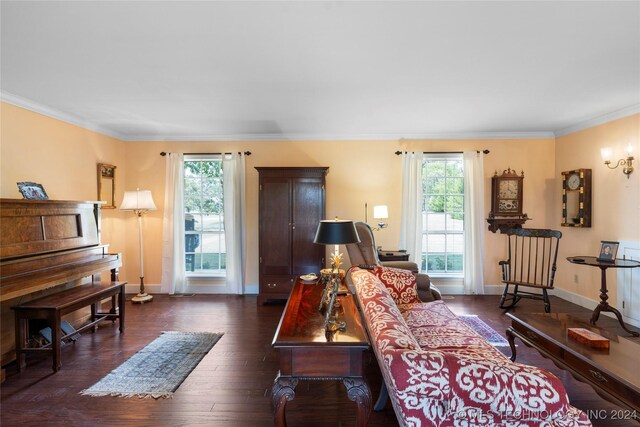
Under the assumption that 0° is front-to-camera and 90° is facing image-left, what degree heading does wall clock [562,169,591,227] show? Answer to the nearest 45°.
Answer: approximately 45°

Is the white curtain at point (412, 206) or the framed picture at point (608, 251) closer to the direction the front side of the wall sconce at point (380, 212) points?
the framed picture

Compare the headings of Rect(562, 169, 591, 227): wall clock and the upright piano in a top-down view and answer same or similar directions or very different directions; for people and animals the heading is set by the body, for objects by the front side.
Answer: very different directions

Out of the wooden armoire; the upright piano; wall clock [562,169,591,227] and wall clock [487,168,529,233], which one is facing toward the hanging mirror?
wall clock [562,169,591,227]

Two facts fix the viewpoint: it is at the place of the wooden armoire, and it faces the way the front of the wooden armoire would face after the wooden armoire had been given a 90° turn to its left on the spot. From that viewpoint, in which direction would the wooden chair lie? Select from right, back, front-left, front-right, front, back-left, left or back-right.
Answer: front

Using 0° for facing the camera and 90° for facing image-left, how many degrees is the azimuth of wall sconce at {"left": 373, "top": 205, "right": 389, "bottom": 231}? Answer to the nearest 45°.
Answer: approximately 0°

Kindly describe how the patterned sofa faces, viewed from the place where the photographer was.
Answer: facing to the right of the viewer

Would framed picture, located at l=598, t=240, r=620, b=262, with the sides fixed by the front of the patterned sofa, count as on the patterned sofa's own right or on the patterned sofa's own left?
on the patterned sofa's own left

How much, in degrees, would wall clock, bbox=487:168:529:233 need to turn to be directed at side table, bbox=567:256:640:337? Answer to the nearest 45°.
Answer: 0° — it already faces it

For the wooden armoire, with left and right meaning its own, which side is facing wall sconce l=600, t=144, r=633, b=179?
left

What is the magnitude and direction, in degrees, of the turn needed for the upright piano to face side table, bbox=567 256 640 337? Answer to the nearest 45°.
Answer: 0° — it already faces it
